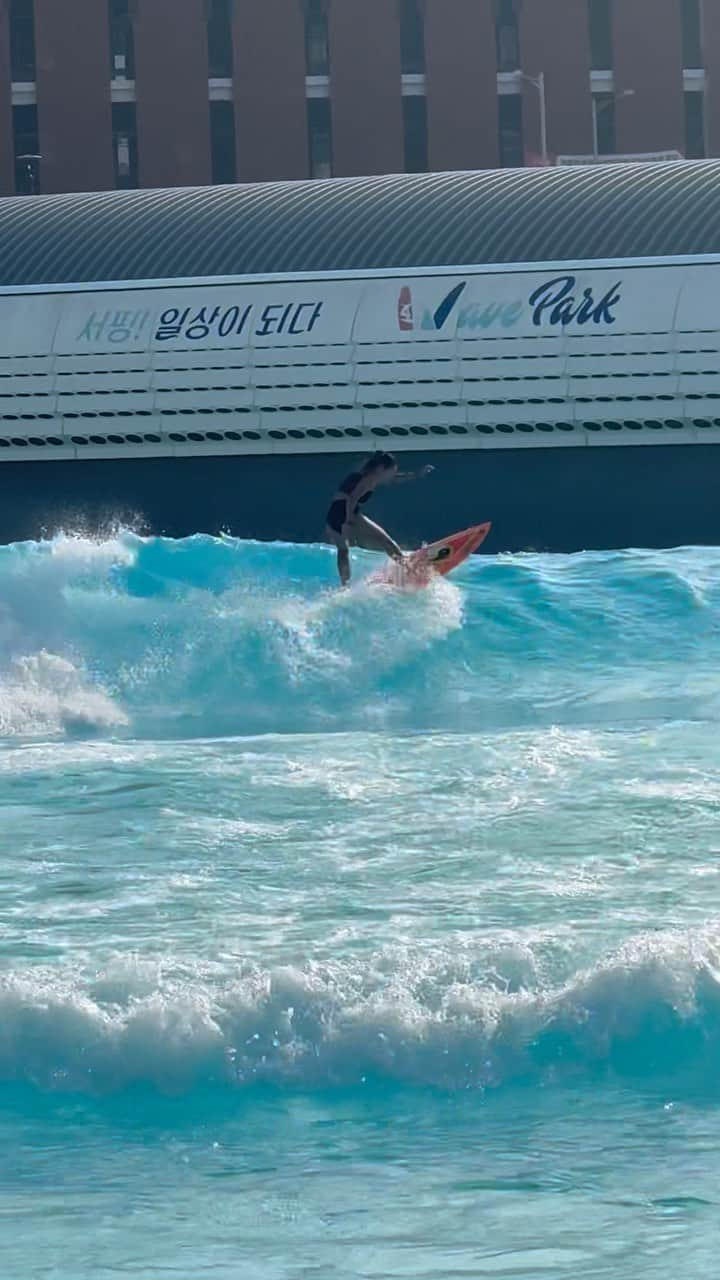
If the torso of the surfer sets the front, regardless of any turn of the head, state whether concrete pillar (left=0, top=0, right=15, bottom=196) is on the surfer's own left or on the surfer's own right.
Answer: on the surfer's own left

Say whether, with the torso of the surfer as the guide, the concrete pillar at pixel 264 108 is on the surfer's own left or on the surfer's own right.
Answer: on the surfer's own left

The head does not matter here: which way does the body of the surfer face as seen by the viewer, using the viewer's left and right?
facing to the right of the viewer

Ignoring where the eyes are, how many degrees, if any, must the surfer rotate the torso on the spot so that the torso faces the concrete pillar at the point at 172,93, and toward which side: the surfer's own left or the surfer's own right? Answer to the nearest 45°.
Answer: approximately 90° to the surfer's own left

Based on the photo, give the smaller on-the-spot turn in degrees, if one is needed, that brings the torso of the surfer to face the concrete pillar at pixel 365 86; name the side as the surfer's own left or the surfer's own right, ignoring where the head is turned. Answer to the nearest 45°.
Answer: approximately 90° to the surfer's own left

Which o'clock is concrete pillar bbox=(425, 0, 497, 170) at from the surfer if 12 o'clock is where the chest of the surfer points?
The concrete pillar is roughly at 9 o'clock from the surfer.

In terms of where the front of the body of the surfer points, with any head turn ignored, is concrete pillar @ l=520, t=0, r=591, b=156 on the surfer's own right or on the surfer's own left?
on the surfer's own left
